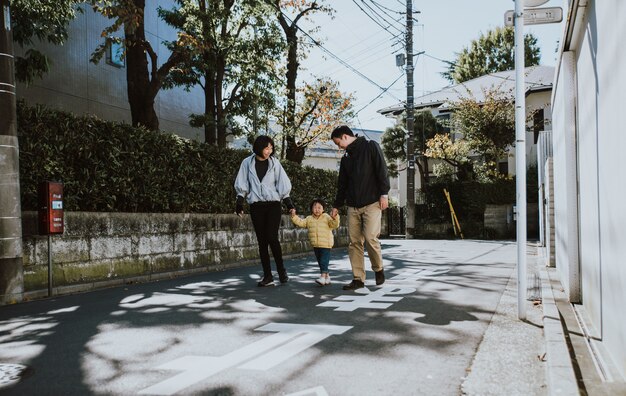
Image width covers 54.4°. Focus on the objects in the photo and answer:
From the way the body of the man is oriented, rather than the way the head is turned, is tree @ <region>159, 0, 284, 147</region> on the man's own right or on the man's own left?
on the man's own right

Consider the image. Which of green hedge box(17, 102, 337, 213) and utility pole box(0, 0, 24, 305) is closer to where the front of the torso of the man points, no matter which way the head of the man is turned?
the utility pole

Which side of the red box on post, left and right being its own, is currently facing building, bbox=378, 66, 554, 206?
left

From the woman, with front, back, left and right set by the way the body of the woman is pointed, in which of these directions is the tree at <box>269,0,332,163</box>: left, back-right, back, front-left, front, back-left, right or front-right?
back

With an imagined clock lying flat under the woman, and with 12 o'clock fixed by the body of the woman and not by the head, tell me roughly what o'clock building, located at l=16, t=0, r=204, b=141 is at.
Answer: The building is roughly at 5 o'clock from the woman.

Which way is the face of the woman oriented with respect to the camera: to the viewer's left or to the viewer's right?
to the viewer's right

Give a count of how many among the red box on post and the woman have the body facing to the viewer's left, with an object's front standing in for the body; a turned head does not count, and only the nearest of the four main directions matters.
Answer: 0

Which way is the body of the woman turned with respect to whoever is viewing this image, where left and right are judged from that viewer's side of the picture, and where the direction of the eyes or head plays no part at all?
facing the viewer

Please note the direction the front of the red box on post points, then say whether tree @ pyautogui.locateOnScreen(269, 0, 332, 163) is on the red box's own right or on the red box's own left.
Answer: on the red box's own left

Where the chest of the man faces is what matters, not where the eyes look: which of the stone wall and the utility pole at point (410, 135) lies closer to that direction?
the stone wall

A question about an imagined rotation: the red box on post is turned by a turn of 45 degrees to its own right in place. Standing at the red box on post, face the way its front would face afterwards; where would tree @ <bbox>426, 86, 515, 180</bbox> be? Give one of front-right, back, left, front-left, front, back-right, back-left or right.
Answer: back-left

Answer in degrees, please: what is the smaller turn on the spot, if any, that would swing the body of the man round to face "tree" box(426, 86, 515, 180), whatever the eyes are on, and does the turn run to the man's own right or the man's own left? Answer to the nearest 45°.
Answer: approximately 135° to the man's own right

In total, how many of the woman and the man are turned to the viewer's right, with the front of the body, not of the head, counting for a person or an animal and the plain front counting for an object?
0

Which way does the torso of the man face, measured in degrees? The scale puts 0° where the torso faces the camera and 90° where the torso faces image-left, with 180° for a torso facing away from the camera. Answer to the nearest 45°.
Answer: approximately 45°
